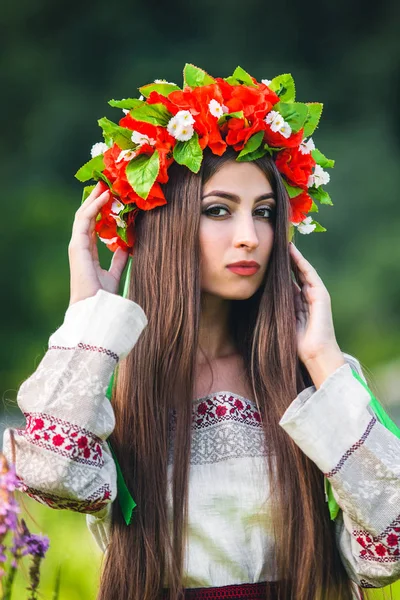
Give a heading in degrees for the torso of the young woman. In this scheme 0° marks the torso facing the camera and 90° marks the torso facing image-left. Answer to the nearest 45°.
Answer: approximately 0°
